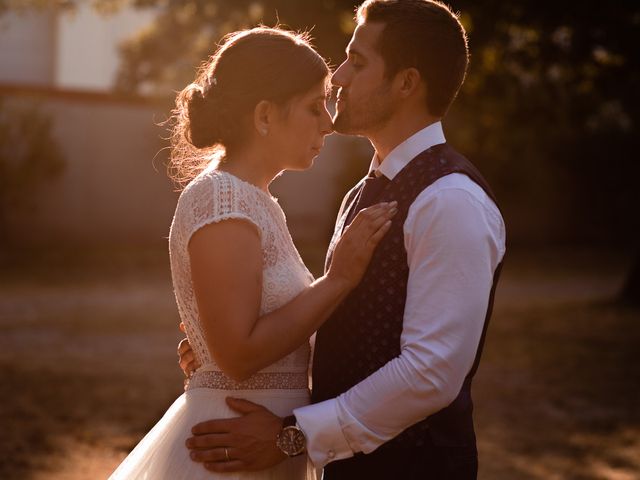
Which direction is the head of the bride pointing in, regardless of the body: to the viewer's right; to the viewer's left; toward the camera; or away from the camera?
to the viewer's right

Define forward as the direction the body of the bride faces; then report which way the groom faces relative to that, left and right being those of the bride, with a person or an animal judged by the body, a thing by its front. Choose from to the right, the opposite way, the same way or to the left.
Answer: the opposite way

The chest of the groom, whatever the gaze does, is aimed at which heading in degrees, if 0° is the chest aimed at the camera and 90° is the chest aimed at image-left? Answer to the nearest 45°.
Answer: approximately 90°

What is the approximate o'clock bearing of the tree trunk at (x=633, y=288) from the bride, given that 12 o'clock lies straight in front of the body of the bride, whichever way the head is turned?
The tree trunk is roughly at 10 o'clock from the bride.

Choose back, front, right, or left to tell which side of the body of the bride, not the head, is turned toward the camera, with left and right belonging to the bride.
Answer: right
